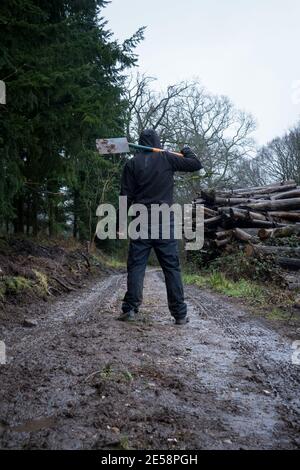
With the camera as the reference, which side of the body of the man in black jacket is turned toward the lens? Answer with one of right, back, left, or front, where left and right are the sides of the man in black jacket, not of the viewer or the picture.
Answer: back

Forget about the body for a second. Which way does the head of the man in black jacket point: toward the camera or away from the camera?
away from the camera
